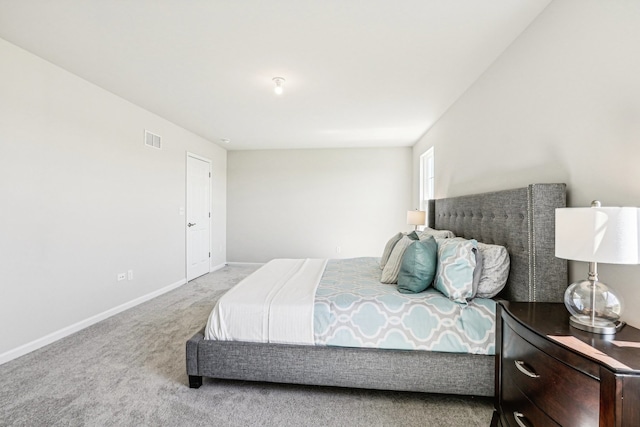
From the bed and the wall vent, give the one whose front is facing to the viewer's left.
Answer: the bed

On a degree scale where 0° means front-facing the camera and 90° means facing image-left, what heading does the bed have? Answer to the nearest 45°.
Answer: approximately 90°

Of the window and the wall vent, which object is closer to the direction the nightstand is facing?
the wall vent

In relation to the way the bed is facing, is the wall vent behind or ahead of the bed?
ahead

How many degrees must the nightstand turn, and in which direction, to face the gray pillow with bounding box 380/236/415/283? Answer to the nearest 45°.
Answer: approximately 90° to its right

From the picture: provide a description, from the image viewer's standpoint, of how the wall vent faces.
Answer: facing the viewer and to the right of the viewer

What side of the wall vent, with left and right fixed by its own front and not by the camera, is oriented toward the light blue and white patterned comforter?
front

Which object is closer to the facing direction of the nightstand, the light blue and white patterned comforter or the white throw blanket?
the white throw blanket

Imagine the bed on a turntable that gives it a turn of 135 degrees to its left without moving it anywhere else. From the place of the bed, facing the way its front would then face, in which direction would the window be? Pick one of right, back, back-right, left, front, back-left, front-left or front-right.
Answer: back-left

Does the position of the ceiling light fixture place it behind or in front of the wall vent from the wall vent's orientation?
in front

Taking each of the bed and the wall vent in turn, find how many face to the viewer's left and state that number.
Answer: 1
